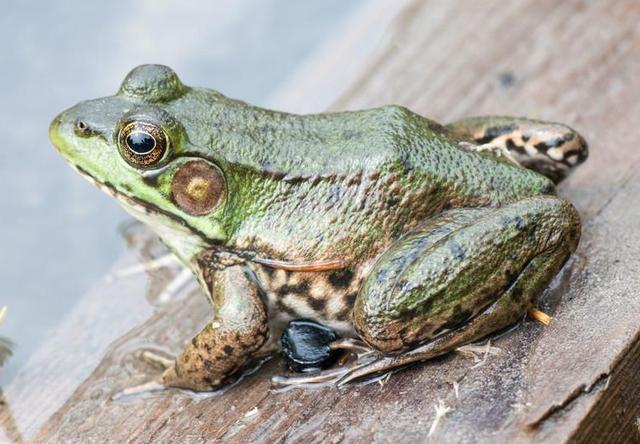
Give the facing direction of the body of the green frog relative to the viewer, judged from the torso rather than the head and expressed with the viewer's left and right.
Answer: facing to the left of the viewer
